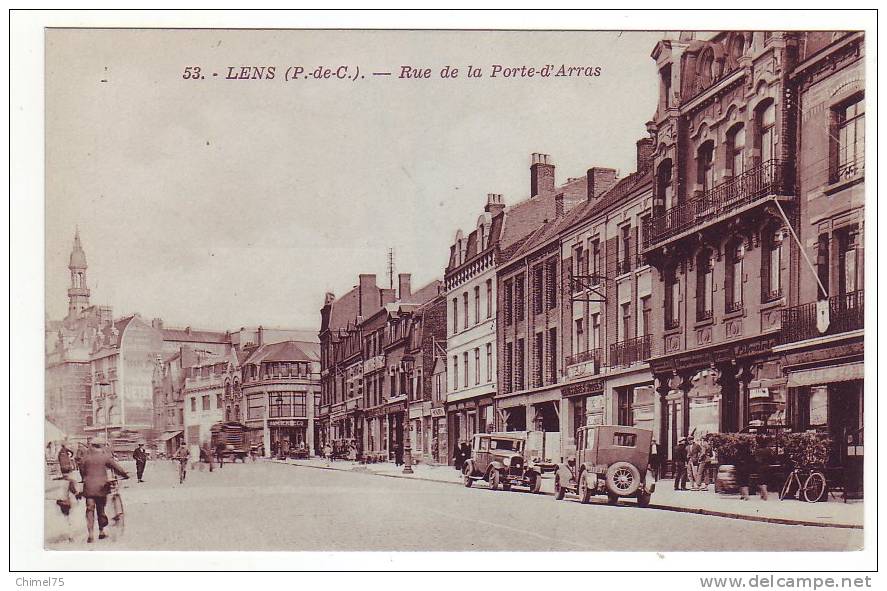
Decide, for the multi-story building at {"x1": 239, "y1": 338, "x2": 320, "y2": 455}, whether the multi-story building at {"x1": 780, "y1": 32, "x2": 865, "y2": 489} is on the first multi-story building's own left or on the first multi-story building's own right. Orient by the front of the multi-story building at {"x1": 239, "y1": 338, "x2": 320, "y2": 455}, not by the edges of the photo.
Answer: on the first multi-story building's own left

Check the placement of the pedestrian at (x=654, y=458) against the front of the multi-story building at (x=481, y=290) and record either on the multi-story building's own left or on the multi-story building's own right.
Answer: on the multi-story building's own left

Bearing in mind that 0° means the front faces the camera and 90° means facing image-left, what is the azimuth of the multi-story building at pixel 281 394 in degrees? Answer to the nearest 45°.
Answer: approximately 0°

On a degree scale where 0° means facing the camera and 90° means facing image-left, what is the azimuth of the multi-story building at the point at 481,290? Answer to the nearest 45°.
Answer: approximately 45°

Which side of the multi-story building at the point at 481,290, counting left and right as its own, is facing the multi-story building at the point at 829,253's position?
left

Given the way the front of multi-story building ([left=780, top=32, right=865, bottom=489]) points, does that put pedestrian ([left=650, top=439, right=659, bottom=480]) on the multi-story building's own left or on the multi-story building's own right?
on the multi-story building's own right
